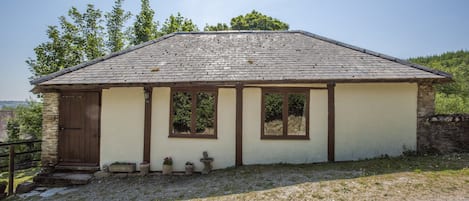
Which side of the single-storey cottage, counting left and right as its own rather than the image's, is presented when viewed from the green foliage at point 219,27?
back

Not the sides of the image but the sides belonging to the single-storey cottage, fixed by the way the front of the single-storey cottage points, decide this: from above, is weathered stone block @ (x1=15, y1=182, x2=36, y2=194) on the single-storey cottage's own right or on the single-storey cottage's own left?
on the single-storey cottage's own right

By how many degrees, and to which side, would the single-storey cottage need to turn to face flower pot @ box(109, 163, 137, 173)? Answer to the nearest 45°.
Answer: approximately 90° to its right

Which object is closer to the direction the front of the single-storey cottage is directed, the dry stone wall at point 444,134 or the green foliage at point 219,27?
the dry stone wall

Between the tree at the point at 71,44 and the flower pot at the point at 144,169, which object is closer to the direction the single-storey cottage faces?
the flower pot

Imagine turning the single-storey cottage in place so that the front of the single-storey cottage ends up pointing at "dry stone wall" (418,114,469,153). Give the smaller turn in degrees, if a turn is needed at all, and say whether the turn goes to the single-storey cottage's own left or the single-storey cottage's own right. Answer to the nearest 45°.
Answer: approximately 90° to the single-storey cottage's own left

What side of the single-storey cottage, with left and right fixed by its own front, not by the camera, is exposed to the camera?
front

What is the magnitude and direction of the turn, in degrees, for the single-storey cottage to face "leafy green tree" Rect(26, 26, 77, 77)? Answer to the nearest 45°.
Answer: approximately 135° to its right

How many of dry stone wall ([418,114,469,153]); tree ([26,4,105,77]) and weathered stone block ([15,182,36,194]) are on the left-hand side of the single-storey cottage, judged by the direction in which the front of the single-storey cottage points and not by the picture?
1

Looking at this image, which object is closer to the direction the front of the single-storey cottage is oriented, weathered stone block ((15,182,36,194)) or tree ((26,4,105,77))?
the weathered stone block
